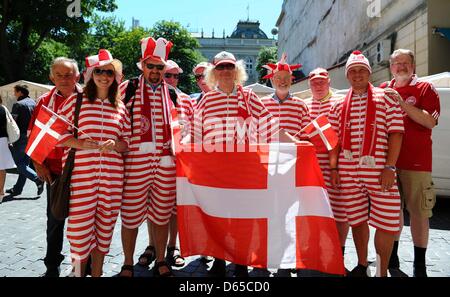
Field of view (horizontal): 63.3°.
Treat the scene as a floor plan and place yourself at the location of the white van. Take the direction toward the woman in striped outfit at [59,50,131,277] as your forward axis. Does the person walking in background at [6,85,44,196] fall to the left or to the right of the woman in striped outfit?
right

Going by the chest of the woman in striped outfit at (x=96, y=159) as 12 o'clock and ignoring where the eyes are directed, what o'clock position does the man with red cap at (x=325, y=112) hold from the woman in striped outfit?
The man with red cap is roughly at 9 o'clock from the woman in striped outfit.

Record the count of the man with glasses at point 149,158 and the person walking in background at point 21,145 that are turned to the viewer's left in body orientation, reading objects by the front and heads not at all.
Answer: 1

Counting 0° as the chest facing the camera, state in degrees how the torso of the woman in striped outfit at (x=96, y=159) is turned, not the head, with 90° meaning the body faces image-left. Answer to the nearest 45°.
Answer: approximately 0°

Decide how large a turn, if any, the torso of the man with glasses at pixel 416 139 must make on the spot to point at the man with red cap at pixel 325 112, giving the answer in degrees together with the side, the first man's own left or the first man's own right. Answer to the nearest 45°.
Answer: approximately 45° to the first man's own right

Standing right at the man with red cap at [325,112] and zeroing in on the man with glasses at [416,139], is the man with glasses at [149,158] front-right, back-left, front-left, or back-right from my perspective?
back-right

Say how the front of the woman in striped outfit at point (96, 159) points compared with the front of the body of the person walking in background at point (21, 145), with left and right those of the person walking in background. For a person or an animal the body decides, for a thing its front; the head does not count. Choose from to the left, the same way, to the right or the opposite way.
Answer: to the left

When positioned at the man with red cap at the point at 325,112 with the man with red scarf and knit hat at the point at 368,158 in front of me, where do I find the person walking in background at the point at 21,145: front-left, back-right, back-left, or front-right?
back-right

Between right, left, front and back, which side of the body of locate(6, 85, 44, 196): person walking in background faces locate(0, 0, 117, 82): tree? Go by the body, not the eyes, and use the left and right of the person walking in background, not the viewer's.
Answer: right

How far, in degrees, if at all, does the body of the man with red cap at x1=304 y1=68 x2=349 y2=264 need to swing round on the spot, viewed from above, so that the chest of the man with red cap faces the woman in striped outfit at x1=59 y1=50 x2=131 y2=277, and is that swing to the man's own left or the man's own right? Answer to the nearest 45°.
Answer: approximately 45° to the man's own right
